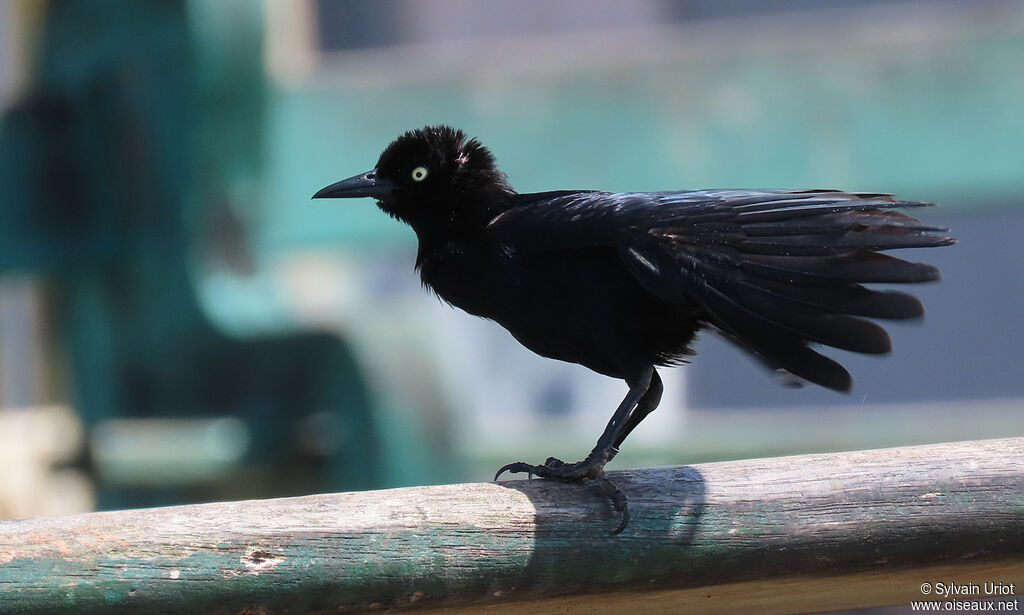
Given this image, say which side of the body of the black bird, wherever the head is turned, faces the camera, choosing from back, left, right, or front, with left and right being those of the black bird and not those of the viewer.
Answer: left

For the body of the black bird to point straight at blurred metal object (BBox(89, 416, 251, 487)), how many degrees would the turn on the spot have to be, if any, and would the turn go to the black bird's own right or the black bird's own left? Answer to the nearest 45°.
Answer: approximately 45° to the black bird's own right

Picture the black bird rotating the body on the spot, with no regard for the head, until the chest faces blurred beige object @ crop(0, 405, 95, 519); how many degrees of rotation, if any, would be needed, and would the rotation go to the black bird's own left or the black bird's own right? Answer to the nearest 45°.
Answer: approximately 45° to the black bird's own right
